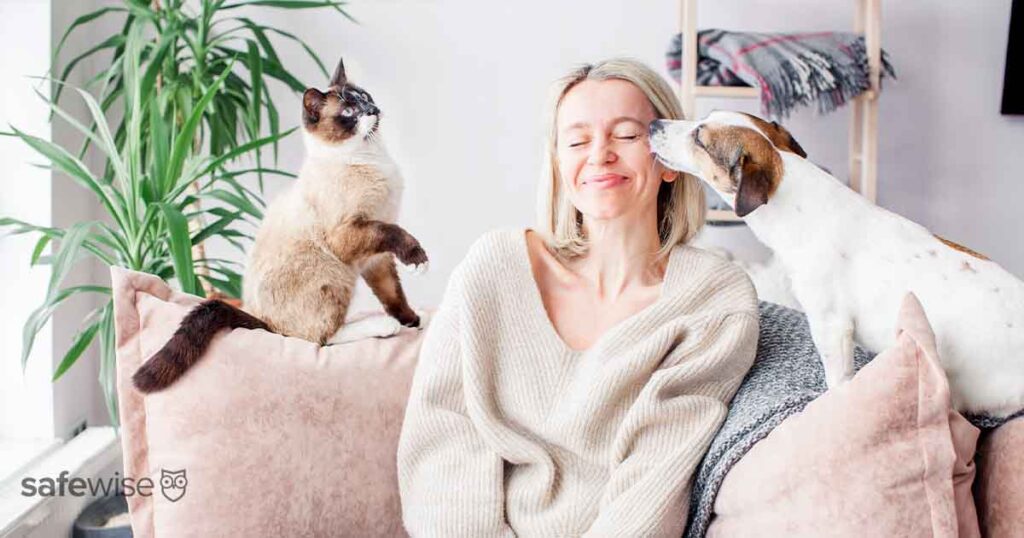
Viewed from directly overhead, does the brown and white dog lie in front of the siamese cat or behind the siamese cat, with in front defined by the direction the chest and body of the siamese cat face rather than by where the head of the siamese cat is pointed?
in front

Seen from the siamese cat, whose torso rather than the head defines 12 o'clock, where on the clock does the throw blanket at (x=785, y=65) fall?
The throw blanket is roughly at 11 o'clock from the siamese cat.

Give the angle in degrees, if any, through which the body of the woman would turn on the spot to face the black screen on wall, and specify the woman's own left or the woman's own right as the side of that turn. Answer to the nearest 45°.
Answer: approximately 135° to the woman's own left

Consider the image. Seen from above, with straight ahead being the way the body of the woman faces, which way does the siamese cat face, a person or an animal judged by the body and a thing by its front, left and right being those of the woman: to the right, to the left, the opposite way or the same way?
to the left

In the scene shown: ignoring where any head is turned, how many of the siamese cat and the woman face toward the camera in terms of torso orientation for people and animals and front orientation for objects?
1

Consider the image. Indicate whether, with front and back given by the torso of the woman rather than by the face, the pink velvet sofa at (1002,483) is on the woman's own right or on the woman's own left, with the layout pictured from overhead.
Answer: on the woman's own left

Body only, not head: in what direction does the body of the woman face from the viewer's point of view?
toward the camera

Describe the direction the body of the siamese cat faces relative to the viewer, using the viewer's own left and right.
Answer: facing to the right of the viewer

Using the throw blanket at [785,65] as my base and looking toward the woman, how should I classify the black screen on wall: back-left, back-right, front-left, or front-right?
back-left
